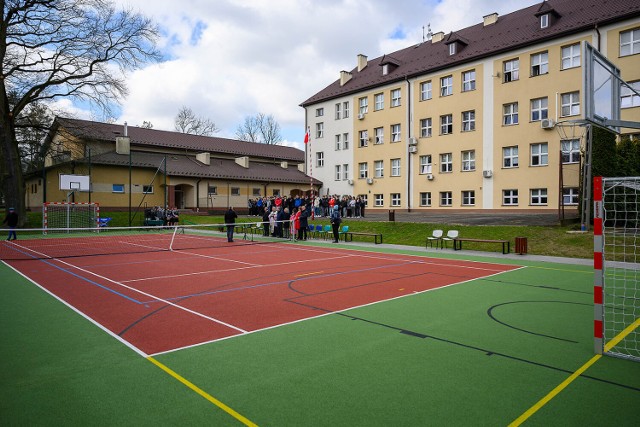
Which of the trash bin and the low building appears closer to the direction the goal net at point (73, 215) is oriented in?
the trash bin

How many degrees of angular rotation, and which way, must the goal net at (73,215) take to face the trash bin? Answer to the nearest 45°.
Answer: approximately 45° to its left

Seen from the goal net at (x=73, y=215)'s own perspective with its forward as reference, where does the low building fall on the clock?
The low building is roughly at 7 o'clock from the goal net.

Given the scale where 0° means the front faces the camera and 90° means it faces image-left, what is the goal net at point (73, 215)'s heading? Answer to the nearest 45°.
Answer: approximately 0°

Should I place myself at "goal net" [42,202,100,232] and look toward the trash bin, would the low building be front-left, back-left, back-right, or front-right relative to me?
back-left
